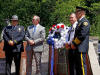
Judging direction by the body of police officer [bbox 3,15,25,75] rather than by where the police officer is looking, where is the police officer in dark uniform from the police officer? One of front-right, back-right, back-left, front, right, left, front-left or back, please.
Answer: front-left

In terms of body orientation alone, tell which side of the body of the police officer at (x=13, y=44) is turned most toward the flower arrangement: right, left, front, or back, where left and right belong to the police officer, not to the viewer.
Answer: left

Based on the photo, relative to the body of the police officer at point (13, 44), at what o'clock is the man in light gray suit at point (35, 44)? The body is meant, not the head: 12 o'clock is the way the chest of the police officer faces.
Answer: The man in light gray suit is roughly at 9 o'clock from the police officer.

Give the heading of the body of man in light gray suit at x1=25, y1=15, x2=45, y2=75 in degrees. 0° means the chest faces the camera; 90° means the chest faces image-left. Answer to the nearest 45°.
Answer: approximately 45°

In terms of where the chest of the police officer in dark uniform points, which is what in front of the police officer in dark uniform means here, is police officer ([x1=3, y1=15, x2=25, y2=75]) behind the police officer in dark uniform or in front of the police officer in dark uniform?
in front

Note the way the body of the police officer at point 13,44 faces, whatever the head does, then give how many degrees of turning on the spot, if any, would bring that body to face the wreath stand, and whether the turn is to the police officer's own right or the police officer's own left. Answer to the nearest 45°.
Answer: approximately 90° to the police officer's own left
